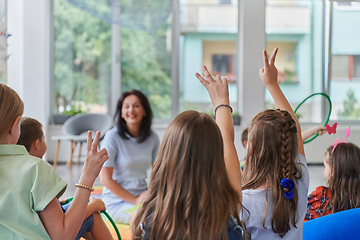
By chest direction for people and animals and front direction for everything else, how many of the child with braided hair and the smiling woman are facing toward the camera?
1

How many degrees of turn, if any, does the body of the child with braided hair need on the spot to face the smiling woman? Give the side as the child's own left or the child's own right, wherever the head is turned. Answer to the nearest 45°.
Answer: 0° — they already face them

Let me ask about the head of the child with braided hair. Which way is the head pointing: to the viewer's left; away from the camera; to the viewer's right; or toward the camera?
away from the camera

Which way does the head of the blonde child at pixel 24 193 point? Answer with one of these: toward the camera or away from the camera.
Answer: away from the camera

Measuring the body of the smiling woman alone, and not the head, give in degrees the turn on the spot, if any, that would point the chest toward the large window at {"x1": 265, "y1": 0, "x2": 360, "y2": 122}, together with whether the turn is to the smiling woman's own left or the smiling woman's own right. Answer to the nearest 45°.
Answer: approximately 135° to the smiling woman's own left

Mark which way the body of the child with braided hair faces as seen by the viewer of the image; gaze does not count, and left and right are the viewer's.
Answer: facing away from the viewer and to the left of the viewer

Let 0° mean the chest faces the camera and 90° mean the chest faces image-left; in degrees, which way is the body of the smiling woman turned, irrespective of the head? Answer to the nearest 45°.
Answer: approximately 0°
